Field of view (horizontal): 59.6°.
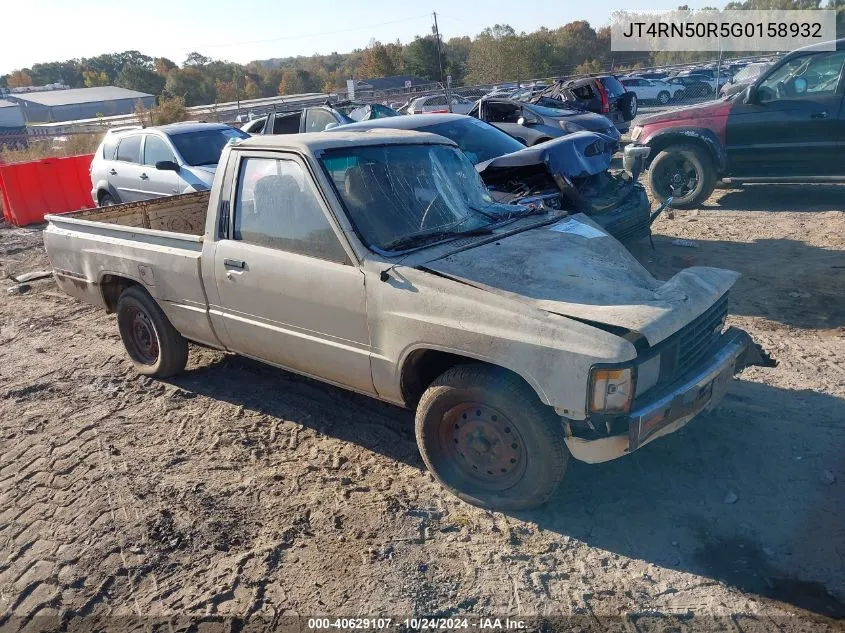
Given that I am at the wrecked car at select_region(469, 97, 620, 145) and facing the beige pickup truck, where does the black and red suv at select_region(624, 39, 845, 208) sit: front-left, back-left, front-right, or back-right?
front-left

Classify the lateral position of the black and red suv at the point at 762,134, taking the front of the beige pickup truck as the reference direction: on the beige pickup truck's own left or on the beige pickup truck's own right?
on the beige pickup truck's own left

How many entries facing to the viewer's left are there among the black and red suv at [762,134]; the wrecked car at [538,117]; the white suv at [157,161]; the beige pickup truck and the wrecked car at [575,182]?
1

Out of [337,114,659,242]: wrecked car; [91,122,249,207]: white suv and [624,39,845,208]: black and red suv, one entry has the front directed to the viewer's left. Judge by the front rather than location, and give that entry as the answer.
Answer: the black and red suv

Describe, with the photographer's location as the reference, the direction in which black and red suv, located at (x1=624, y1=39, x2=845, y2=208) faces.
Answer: facing to the left of the viewer

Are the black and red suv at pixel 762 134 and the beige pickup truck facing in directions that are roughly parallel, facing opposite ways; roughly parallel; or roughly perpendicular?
roughly parallel, facing opposite ways

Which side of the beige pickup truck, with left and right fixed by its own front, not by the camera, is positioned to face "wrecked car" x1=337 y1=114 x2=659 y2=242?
left

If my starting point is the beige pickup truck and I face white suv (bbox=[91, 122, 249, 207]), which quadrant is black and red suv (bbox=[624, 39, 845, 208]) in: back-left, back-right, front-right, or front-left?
front-right

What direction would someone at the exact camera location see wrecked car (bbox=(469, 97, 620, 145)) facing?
facing the viewer and to the right of the viewer

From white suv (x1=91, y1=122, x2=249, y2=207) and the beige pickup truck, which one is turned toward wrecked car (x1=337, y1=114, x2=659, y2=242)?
the white suv

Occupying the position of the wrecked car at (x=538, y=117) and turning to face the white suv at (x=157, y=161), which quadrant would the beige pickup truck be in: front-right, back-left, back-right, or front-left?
front-left

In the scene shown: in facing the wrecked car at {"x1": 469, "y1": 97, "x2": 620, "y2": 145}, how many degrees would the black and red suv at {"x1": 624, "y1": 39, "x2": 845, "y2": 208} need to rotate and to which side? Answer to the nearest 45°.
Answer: approximately 45° to its right

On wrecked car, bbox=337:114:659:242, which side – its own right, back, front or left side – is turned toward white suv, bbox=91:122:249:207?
back

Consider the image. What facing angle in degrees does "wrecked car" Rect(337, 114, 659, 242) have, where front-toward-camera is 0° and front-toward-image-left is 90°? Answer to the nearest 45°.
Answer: approximately 315°

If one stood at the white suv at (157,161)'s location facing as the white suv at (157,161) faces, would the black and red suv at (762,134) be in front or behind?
in front

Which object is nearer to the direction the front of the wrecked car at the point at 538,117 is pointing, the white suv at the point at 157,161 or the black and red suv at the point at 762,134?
the black and red suv

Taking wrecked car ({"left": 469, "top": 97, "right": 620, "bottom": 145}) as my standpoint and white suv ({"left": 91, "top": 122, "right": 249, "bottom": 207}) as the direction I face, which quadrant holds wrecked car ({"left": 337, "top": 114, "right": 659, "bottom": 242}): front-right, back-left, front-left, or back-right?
front-left
